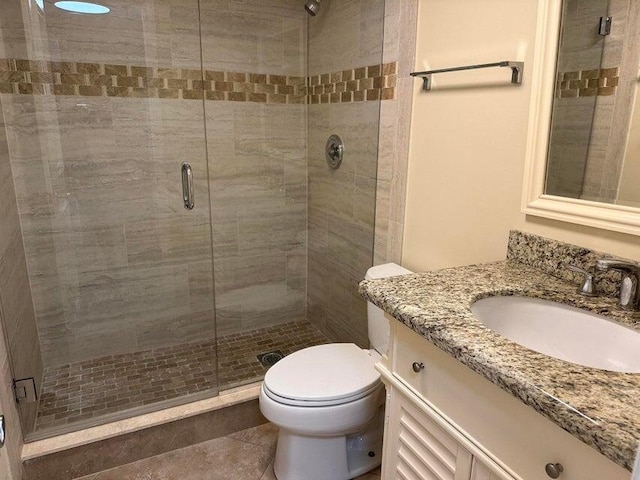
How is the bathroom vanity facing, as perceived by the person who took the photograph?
facing the viewer and to the left of the viewer

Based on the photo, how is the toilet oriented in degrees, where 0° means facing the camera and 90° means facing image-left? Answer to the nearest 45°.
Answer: approximately 45°

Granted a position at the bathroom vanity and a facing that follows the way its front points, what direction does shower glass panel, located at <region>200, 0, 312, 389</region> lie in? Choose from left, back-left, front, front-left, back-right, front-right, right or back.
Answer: right

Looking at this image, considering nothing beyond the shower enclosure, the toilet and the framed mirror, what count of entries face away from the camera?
0

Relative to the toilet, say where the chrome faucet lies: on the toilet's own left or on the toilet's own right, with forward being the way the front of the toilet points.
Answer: on the toilet's own left

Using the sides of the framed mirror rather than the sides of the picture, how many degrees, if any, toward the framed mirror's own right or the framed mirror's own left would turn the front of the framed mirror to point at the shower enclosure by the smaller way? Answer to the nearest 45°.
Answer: approximately 45° to the framed mirror's own right

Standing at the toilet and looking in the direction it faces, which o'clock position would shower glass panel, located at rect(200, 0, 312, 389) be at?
The shower glass panel is roughly at 4 o'clock from the toilet.

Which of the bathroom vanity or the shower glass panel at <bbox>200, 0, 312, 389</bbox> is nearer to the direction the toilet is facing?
the bathroom vanity

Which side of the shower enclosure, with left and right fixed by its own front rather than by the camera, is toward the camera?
front

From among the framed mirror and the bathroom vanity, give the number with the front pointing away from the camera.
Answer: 0

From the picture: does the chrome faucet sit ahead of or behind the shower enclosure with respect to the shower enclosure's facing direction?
ahead

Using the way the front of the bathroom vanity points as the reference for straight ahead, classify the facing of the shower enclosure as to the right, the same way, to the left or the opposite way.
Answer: to the left
